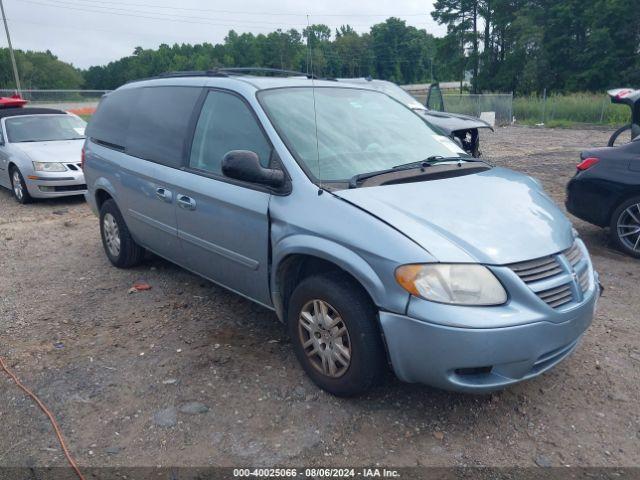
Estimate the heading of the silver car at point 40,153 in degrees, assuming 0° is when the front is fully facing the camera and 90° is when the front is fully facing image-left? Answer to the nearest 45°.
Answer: approximately 315°

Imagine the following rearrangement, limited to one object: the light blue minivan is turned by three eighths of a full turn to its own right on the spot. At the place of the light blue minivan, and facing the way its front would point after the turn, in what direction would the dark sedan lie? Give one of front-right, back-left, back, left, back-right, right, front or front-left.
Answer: back-right

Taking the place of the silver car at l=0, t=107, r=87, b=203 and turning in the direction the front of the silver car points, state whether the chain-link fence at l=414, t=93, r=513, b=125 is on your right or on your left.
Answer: on your left

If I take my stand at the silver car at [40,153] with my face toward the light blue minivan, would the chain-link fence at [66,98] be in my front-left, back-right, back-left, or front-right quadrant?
back-left

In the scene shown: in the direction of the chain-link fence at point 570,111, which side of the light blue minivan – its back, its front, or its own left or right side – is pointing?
left

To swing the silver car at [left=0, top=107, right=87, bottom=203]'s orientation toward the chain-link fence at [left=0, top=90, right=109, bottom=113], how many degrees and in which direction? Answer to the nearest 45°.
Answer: approximately 135° to its left

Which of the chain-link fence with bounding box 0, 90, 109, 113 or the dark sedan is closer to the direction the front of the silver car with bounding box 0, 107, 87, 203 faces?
the dark sedan

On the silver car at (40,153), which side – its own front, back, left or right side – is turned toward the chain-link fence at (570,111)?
left

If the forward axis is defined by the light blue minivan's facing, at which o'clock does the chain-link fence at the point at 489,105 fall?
The chain-link fence is roughly at 8 o'clock from the light blue minivan.

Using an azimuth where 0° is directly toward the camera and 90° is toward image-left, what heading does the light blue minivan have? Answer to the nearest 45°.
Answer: approximately 315°

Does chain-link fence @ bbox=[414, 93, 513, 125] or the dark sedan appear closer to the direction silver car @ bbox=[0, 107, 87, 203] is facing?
the dark sedan
